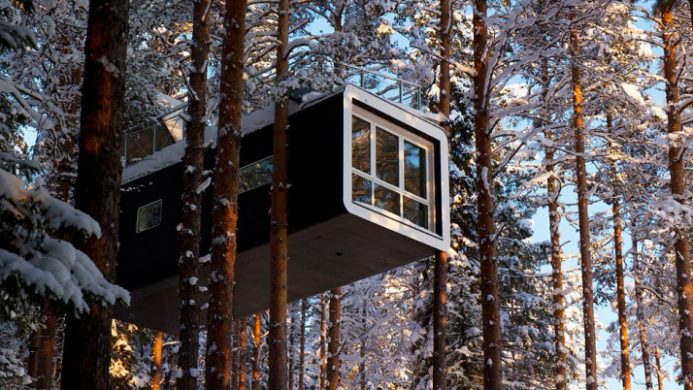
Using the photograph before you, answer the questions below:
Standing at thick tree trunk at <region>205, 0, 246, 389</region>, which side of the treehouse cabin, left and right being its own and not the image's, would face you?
right

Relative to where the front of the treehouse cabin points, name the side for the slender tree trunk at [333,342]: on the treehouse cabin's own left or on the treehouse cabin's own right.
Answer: on the treehouse cabin's own left

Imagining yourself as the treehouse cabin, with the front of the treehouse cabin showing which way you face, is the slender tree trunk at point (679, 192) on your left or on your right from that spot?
on your left

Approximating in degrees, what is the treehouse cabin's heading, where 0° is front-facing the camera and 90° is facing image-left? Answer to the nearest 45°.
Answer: approximately 315°

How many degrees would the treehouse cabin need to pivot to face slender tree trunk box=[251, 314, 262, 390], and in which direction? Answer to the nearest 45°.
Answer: approximately 135° to its left

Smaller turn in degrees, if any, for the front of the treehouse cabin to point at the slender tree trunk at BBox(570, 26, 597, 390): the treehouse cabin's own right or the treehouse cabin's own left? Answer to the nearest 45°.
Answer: approximately 90° to the treehouse cabin's own left

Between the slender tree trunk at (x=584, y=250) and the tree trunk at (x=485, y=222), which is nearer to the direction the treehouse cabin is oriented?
the tree trunk

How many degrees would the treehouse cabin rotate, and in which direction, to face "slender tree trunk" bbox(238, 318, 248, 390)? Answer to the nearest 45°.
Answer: approximately 135° to its left

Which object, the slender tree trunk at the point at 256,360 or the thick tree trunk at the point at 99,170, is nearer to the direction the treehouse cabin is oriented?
the thick tree trunk
